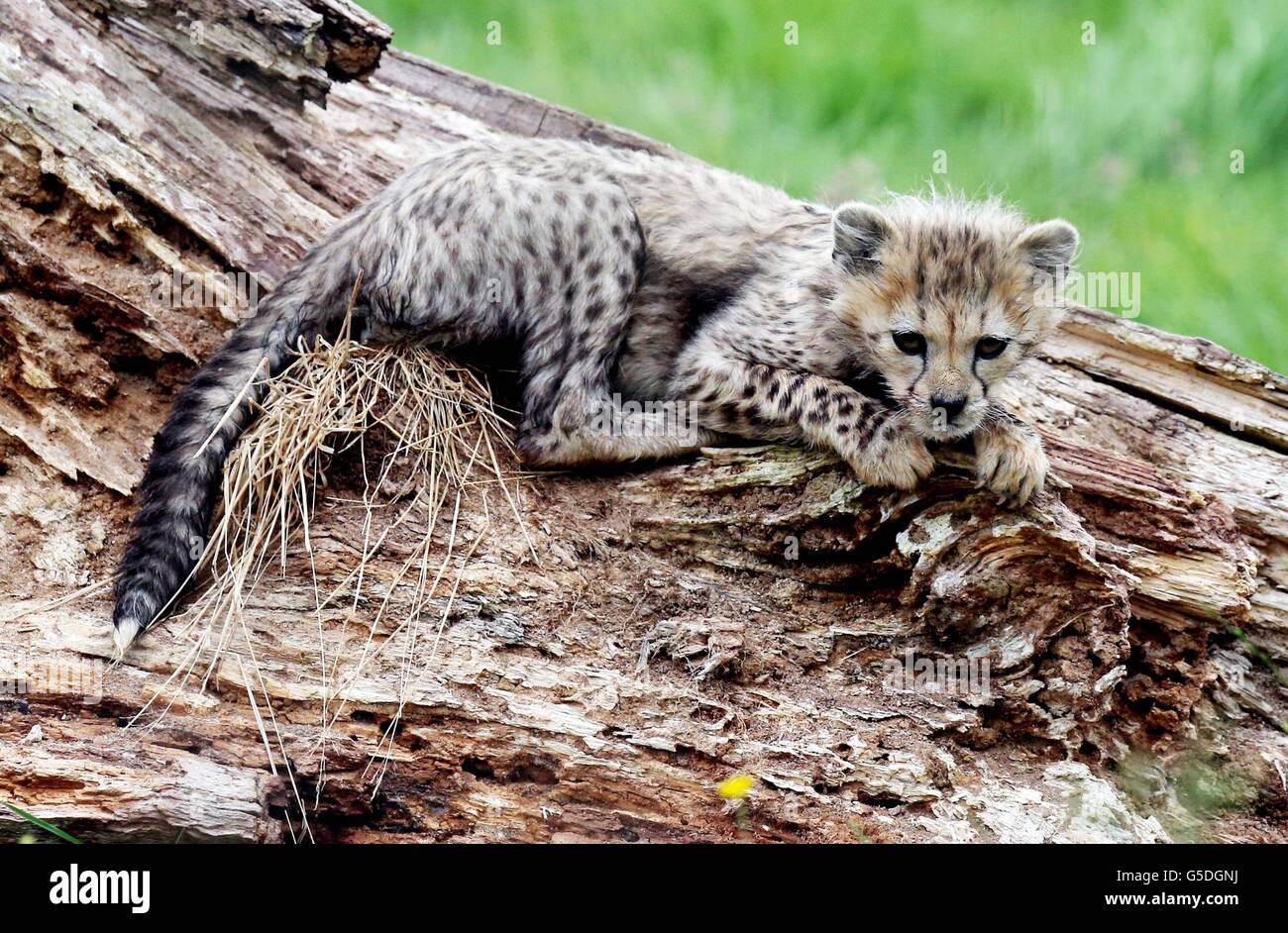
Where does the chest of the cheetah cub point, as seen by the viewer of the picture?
to the viewer's right
